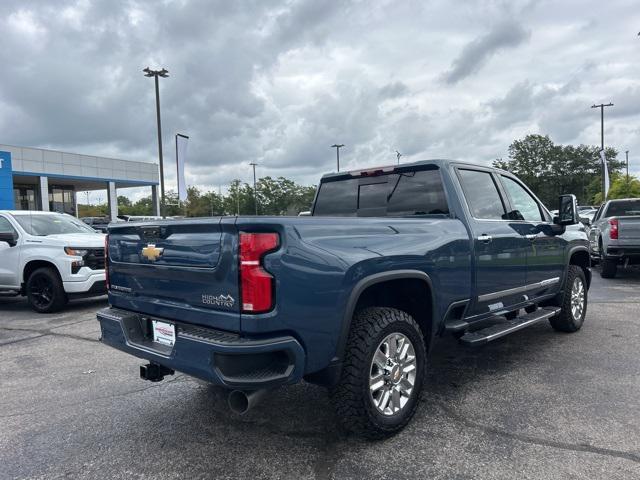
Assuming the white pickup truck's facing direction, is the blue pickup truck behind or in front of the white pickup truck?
in front

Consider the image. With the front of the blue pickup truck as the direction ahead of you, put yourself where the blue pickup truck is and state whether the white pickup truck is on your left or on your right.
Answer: on your left

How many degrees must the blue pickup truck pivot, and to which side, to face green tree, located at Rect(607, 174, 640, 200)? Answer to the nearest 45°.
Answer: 0° — it already faces it

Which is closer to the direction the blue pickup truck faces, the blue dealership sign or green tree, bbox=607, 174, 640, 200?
the green tree

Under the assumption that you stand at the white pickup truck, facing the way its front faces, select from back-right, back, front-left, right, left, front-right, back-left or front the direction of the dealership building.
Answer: back-left

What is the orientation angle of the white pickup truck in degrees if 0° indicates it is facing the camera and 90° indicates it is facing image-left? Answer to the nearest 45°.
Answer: approximately 315°

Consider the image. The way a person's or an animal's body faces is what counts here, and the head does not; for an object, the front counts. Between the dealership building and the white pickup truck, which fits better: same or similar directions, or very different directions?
same or similar directions

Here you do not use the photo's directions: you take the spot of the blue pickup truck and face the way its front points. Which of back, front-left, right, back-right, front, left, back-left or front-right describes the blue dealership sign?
left

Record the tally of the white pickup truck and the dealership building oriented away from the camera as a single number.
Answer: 0

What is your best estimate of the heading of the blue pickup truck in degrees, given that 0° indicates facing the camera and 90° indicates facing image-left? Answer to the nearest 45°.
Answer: approximately 225°
